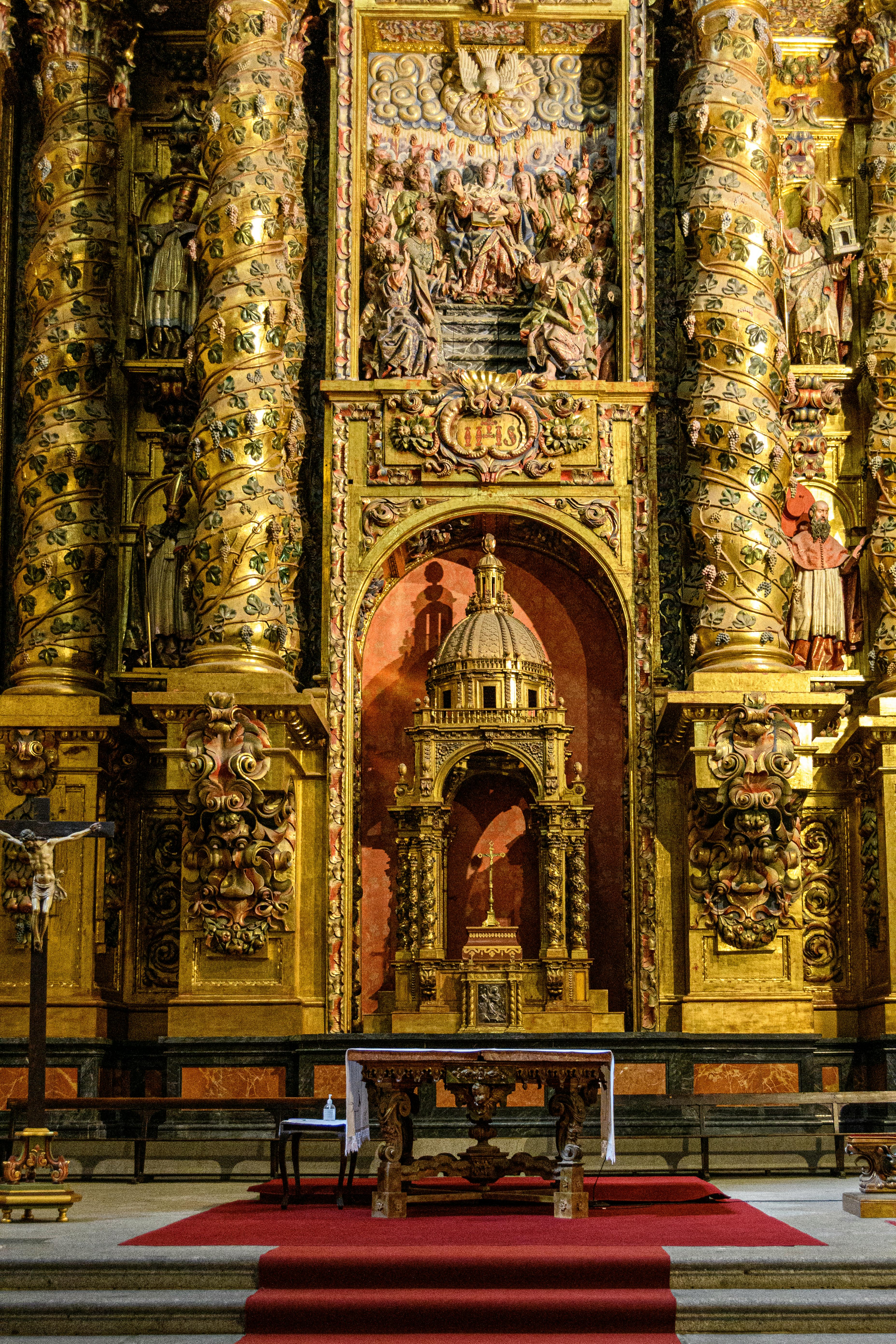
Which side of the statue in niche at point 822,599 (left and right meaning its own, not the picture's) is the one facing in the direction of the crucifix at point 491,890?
right

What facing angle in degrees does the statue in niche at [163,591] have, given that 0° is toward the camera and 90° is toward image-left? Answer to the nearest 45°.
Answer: approximately 0°

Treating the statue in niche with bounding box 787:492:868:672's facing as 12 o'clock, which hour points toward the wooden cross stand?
The wooden cross stand is roughly at 1 o'clock from the statue in niche.

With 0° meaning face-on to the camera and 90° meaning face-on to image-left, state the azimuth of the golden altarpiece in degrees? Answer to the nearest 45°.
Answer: approximately 0°
